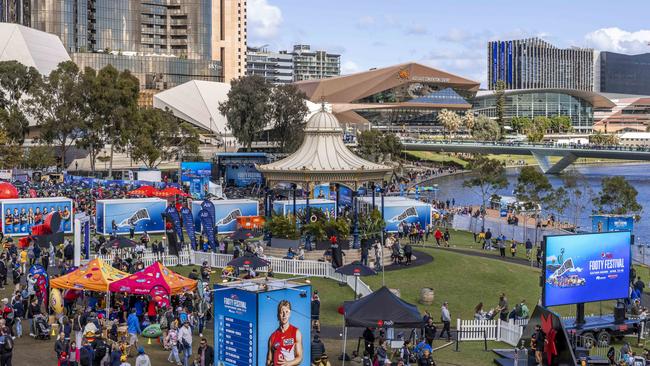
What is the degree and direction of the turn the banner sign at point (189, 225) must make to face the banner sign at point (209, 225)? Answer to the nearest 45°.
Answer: approximately 45° to its left

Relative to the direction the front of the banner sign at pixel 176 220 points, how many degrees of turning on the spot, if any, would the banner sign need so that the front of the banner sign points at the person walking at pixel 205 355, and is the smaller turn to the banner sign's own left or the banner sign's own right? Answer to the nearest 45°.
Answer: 0° — it already faces them

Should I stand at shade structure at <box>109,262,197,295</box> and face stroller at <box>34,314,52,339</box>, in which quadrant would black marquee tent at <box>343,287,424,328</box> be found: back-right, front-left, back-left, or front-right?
back-left

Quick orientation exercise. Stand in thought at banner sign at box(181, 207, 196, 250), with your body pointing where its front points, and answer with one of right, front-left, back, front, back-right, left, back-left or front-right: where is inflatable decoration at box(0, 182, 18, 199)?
back-right

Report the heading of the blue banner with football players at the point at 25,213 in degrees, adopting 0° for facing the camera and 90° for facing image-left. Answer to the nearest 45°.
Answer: approximately 0°
